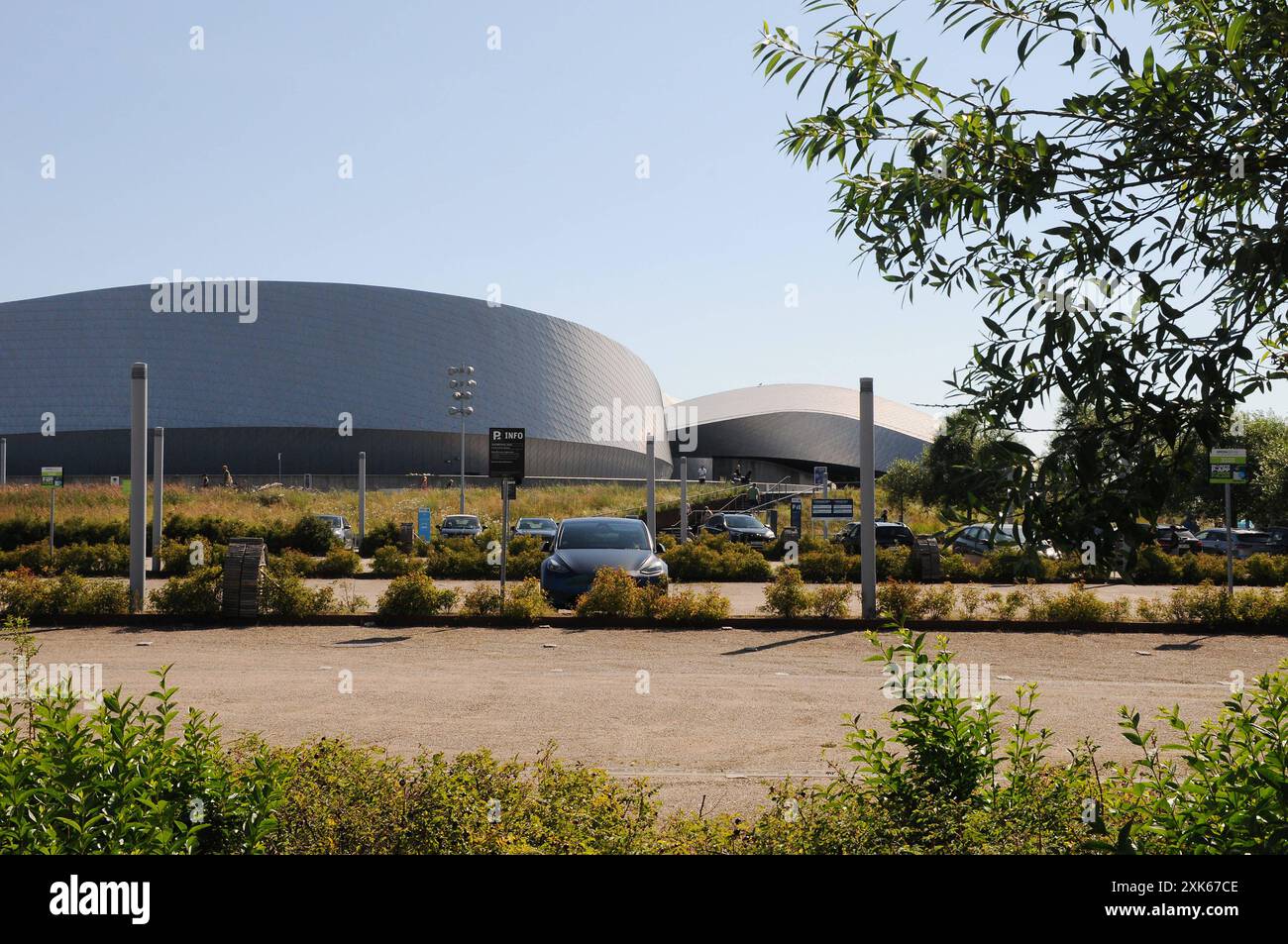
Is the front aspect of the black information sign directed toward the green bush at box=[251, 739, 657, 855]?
yes

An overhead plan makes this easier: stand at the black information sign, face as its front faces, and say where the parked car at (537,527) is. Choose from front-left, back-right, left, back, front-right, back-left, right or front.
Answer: back

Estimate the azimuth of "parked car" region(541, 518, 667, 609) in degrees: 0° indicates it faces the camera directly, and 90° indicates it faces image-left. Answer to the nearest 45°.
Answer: approximately 0°

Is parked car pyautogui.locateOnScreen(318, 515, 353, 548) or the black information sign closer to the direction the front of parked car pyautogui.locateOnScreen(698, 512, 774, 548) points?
the black information sign

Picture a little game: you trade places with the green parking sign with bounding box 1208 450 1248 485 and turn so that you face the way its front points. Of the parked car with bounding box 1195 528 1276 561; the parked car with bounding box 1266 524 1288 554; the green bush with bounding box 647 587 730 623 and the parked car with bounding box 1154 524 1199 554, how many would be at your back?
3

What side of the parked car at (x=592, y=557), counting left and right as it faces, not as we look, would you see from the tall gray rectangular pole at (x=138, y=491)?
right

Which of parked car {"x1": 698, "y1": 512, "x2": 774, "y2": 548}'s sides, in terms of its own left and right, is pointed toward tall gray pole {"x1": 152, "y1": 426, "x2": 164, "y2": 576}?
right

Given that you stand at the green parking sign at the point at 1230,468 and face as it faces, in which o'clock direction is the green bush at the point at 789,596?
The green bush is roughly at 2 o'clock from the green parking sign.

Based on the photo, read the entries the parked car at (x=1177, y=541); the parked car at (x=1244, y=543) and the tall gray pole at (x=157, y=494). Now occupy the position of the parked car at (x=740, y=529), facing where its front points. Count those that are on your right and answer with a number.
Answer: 1

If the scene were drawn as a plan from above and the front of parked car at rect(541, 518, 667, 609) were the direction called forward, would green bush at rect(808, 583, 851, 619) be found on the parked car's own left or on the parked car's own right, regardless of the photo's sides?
on the parked car's own left
